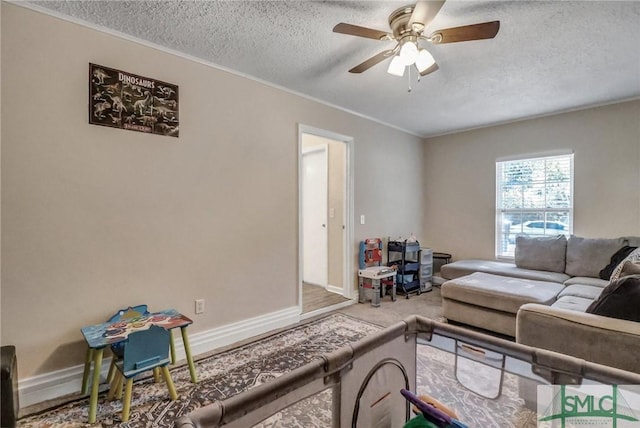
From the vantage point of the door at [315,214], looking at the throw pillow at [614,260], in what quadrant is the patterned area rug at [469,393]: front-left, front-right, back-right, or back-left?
front-right

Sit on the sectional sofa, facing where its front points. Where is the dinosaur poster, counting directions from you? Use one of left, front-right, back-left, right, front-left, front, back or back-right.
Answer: front

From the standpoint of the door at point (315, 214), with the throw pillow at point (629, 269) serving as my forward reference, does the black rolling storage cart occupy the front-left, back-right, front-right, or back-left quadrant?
front-left

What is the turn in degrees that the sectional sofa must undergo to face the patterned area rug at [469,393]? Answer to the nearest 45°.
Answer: approximately 45° to its left

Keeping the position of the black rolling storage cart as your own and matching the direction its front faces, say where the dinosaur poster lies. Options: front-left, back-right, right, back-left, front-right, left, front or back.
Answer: right

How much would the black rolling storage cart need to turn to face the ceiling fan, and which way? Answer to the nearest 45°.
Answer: approximately 45° to its right

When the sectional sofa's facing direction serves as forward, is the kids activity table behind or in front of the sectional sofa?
in front

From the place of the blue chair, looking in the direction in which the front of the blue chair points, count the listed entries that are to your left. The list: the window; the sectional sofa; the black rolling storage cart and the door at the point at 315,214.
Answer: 0

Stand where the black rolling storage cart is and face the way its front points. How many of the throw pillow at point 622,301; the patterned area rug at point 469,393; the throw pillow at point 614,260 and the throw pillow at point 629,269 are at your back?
0

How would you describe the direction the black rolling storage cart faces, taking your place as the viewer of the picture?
facing the viewer and to the right of the viewer

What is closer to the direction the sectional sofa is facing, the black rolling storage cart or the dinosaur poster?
the dinosaur poster

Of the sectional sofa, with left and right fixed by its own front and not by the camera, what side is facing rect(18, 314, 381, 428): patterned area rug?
front

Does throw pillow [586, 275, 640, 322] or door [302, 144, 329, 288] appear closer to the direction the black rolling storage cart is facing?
the throw pillow

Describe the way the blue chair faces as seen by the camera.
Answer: facing away from the viewer and to the left of the viewer
